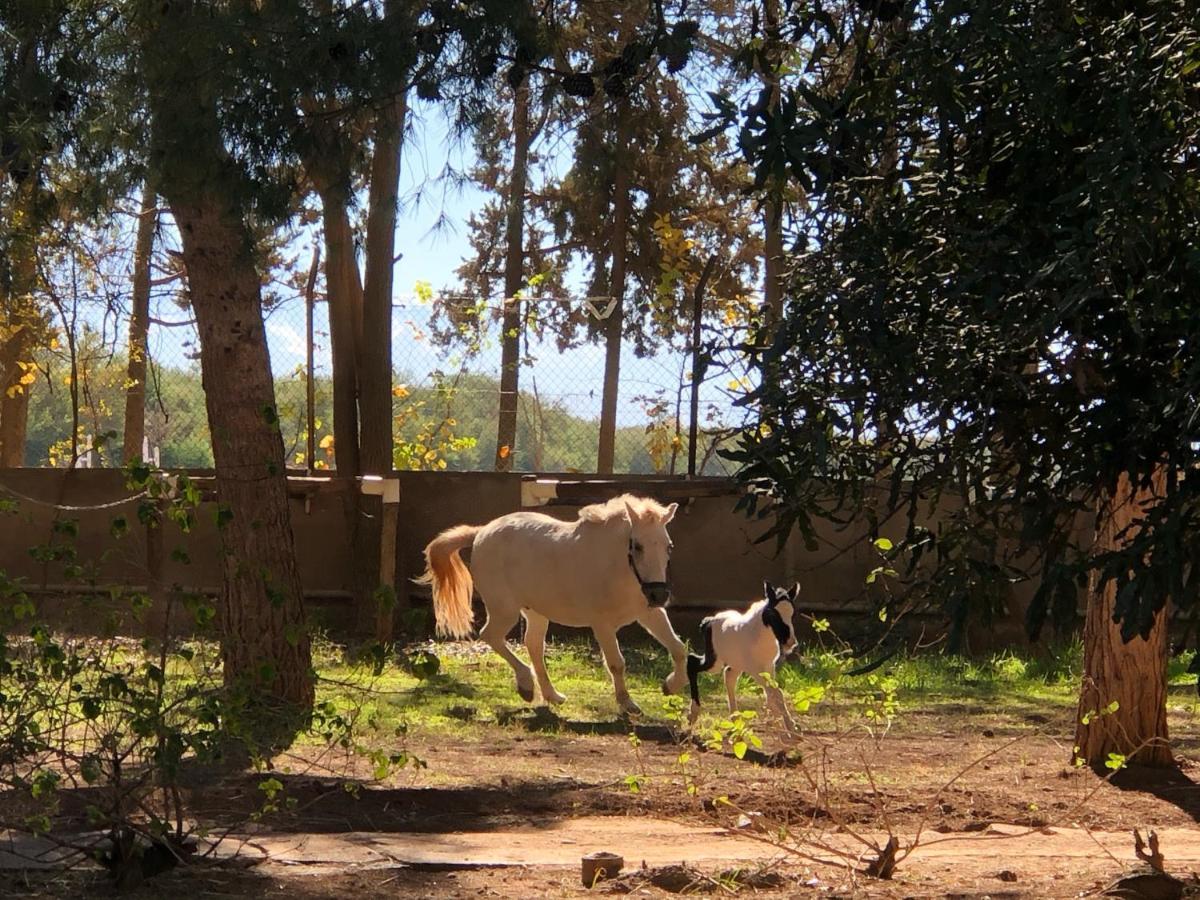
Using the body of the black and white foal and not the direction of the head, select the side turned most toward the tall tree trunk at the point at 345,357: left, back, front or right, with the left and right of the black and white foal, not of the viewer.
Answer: back

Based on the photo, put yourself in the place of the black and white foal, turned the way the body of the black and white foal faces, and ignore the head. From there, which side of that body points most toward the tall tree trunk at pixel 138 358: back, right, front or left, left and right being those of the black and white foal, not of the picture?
back

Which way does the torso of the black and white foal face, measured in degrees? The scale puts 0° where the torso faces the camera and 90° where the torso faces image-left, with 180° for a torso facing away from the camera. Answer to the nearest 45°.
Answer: approximately 315°

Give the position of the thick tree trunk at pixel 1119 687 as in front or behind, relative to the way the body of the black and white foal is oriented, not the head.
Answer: in front

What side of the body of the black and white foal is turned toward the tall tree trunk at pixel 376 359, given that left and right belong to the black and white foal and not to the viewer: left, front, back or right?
back

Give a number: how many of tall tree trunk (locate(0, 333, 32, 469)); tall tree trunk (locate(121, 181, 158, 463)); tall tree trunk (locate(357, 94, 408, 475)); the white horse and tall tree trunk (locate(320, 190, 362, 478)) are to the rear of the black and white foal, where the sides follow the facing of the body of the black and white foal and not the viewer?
5

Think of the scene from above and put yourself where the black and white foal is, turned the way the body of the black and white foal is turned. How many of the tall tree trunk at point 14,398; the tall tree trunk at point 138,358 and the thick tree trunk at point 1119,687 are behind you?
2

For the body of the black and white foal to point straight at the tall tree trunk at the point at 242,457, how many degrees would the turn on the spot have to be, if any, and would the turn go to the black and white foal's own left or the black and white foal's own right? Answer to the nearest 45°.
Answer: approximately 135° to the black and white foal's own right

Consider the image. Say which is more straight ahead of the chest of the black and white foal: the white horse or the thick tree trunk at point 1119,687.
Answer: the thick tree trunk

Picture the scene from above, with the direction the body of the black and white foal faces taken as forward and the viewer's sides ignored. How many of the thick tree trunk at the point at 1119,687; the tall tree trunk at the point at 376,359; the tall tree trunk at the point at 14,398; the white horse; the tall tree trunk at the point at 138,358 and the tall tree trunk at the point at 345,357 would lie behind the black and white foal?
5

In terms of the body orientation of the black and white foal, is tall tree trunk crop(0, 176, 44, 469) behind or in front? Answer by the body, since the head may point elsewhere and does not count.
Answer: behind

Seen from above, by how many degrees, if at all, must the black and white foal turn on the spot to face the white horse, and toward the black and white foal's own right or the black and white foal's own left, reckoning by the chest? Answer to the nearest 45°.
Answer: approximately 180°

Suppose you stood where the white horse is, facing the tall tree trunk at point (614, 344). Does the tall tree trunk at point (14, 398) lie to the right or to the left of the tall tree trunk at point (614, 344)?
left

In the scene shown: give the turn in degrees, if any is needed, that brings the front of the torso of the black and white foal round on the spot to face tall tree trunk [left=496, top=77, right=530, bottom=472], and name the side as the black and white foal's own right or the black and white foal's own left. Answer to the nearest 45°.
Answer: approximately 135° to the black and white foal's own left

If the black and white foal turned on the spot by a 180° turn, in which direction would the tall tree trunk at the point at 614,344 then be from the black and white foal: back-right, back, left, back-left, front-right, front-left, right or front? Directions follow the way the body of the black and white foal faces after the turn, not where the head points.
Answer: front-right
